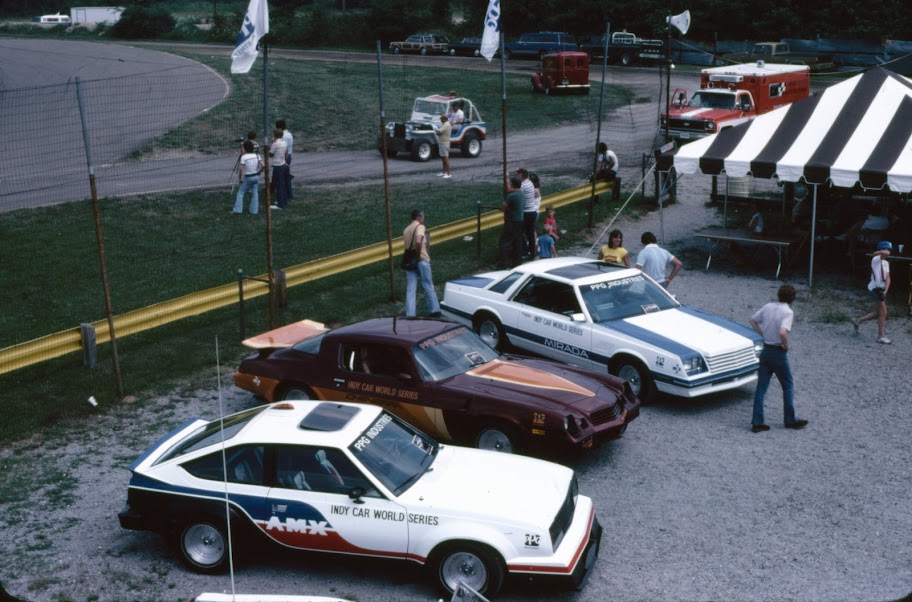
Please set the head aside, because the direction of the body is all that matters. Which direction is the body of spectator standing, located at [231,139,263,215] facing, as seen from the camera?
away from the camera

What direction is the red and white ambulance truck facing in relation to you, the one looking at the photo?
facing the viewer and to the left of the viewer

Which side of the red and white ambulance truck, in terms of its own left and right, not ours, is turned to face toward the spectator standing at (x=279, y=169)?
front

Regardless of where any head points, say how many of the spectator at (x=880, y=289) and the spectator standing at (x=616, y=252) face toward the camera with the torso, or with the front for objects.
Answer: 1

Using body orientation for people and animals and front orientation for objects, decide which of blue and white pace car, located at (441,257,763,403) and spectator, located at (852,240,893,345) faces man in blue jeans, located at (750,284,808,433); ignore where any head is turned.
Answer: the blue and white pace car

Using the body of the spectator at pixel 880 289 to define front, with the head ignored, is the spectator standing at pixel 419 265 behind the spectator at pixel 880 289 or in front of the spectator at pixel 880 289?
behind

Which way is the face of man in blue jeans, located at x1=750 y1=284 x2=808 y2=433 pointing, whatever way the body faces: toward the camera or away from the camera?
away from the camera

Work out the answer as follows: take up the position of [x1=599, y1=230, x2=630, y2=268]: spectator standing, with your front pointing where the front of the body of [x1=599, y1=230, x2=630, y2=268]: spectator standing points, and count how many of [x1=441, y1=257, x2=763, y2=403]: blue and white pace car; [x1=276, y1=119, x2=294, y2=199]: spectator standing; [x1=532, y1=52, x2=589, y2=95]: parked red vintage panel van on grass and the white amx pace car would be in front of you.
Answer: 2

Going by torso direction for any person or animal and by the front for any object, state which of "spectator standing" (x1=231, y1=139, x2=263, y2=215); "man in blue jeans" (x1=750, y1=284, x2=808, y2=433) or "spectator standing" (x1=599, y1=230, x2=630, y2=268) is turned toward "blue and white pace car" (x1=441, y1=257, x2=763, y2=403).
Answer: "spectator standing" (x1=599, y1=230, x2=630, y2=268)

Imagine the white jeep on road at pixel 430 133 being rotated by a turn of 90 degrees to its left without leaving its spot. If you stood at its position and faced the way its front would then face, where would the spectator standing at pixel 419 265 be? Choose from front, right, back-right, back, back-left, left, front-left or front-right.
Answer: front-right

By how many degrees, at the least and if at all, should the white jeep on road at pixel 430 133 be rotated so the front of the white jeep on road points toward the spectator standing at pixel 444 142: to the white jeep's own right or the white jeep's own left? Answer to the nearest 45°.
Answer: approximately 45° to the white jeep's own left

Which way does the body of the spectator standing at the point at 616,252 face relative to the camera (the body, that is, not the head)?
toward the camera

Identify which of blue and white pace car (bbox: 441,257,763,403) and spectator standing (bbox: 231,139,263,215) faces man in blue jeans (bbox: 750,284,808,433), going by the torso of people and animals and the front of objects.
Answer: the blue and white pace car

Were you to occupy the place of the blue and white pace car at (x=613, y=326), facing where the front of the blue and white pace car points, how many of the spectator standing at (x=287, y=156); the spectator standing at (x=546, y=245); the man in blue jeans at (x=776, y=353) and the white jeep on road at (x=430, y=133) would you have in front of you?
1

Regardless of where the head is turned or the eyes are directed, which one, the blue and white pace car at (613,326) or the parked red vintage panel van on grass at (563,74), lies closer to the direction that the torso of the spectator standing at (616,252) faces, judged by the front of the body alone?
the blue and white pace car

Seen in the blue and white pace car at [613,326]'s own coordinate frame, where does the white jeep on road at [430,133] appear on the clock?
The white jeep on road is roughly at 7 o'clock from the blue and white pace car.

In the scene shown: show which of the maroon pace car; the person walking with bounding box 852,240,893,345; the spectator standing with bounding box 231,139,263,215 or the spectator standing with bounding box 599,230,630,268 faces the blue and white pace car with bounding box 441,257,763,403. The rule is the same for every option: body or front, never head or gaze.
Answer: the spectator standing with bounding box 599,230,630,268

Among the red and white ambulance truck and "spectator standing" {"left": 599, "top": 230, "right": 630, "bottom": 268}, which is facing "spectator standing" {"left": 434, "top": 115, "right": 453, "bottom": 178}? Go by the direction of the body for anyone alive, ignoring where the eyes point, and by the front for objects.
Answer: the red and white ambulance truck
